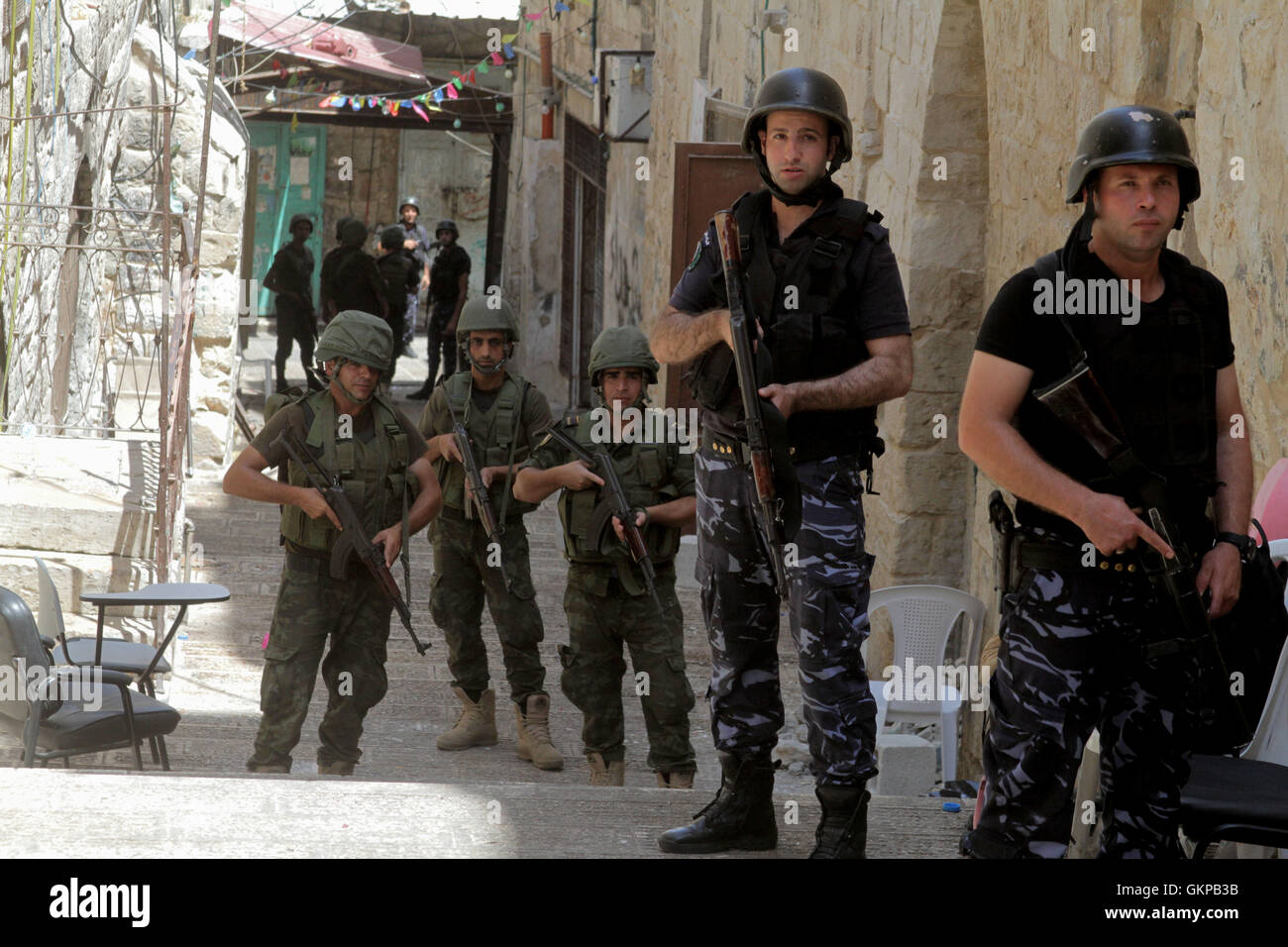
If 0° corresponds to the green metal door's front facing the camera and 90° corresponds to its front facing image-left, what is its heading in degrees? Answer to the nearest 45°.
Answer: approximately 0°

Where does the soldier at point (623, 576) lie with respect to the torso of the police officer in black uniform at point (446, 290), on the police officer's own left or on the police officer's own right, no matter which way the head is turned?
on the police officer's own left

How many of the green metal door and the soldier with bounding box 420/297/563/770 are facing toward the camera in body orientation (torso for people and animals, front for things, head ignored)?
2

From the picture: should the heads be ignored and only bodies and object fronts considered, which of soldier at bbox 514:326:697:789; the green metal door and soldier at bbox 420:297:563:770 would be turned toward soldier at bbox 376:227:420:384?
the green metal door

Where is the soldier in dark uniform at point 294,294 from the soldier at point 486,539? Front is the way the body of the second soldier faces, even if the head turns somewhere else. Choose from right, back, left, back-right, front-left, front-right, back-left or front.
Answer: back

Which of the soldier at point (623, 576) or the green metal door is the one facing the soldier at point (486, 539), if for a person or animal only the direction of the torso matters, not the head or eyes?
the green metal door

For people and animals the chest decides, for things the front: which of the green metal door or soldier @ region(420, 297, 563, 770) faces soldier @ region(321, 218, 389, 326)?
the green metal door

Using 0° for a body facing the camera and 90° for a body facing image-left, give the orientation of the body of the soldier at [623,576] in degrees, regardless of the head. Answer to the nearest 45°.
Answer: approximately 0°

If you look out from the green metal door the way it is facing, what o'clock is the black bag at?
The black bag is roughly at 12 o'clock from the green metal door.
